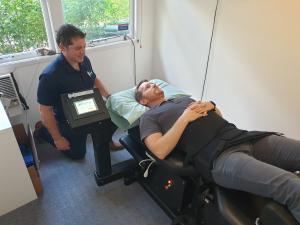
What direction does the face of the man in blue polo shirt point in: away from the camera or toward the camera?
toward the camera

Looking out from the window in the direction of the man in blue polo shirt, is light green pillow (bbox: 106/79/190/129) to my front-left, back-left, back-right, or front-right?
front-left

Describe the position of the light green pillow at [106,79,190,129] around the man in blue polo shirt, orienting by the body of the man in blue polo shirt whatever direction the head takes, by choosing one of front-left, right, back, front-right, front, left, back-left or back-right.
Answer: front

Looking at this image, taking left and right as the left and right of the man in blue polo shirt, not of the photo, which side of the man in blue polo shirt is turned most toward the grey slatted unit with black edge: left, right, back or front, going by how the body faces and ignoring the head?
back

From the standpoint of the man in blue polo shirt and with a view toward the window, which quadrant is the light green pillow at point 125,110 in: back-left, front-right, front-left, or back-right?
back-right

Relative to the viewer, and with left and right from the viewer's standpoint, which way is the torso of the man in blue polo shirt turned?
facing the viewer and to the right of the viewer

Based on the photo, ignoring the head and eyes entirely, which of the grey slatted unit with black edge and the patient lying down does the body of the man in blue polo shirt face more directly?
the patient lying down

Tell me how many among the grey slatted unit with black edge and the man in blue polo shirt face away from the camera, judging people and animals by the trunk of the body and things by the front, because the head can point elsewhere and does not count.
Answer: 0

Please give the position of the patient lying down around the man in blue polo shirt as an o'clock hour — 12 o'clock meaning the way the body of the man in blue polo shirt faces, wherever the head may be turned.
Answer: The patient lying down is roughly at 12 o'clock from the man in blue polo shirt.

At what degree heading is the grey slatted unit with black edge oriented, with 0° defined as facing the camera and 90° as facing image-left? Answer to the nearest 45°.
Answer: approximately 315°

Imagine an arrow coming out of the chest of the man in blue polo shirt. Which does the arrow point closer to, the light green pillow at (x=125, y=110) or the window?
the light green pillow

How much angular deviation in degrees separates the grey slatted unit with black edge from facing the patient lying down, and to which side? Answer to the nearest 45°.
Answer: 0° — it already faces them

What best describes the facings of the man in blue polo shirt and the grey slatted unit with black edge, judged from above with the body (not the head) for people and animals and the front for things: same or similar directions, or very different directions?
same or similar directions
